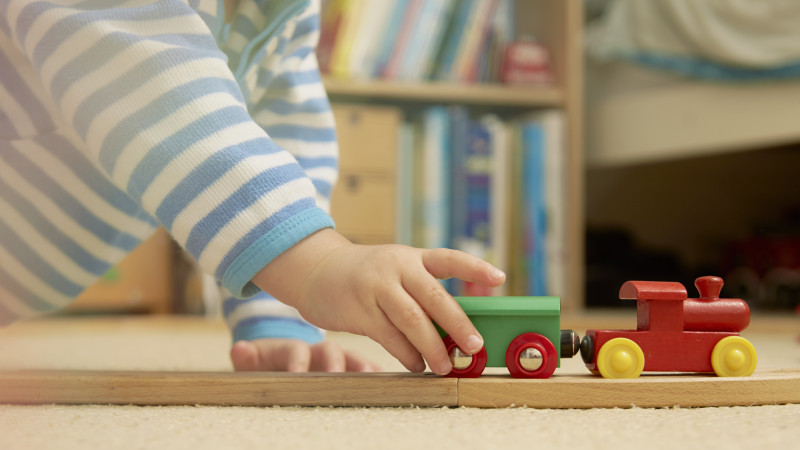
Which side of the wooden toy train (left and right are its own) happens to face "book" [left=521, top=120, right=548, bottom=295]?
left

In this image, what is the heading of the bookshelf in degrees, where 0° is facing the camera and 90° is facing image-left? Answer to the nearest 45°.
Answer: approximately 0°

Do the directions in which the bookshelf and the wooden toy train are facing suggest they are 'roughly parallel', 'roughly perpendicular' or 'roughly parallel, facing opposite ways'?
roughly perpendicular

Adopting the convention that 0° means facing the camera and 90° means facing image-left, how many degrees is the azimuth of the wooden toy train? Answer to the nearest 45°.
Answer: approximately 270°

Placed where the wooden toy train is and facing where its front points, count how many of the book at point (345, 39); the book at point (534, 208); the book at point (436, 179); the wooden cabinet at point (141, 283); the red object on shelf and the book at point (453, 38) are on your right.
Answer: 0

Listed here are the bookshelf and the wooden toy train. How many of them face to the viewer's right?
1

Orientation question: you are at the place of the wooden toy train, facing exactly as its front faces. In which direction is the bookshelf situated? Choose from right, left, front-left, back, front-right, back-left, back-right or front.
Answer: left

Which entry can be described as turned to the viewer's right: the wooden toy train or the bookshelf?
the wooden toy train

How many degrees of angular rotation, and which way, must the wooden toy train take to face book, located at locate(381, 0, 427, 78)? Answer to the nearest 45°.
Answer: approximately 90° to its left

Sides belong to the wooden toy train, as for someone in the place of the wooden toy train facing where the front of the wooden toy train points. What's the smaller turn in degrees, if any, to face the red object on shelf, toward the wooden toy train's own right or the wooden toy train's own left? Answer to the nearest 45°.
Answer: approximately 90° to the wooden toy train's own left

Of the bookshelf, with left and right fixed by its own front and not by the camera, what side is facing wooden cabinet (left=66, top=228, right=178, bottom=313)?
right

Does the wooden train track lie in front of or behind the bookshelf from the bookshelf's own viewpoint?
in front

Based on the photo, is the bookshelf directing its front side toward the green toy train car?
yes

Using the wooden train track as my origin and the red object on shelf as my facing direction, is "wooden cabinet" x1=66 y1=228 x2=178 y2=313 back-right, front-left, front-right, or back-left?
front-left
